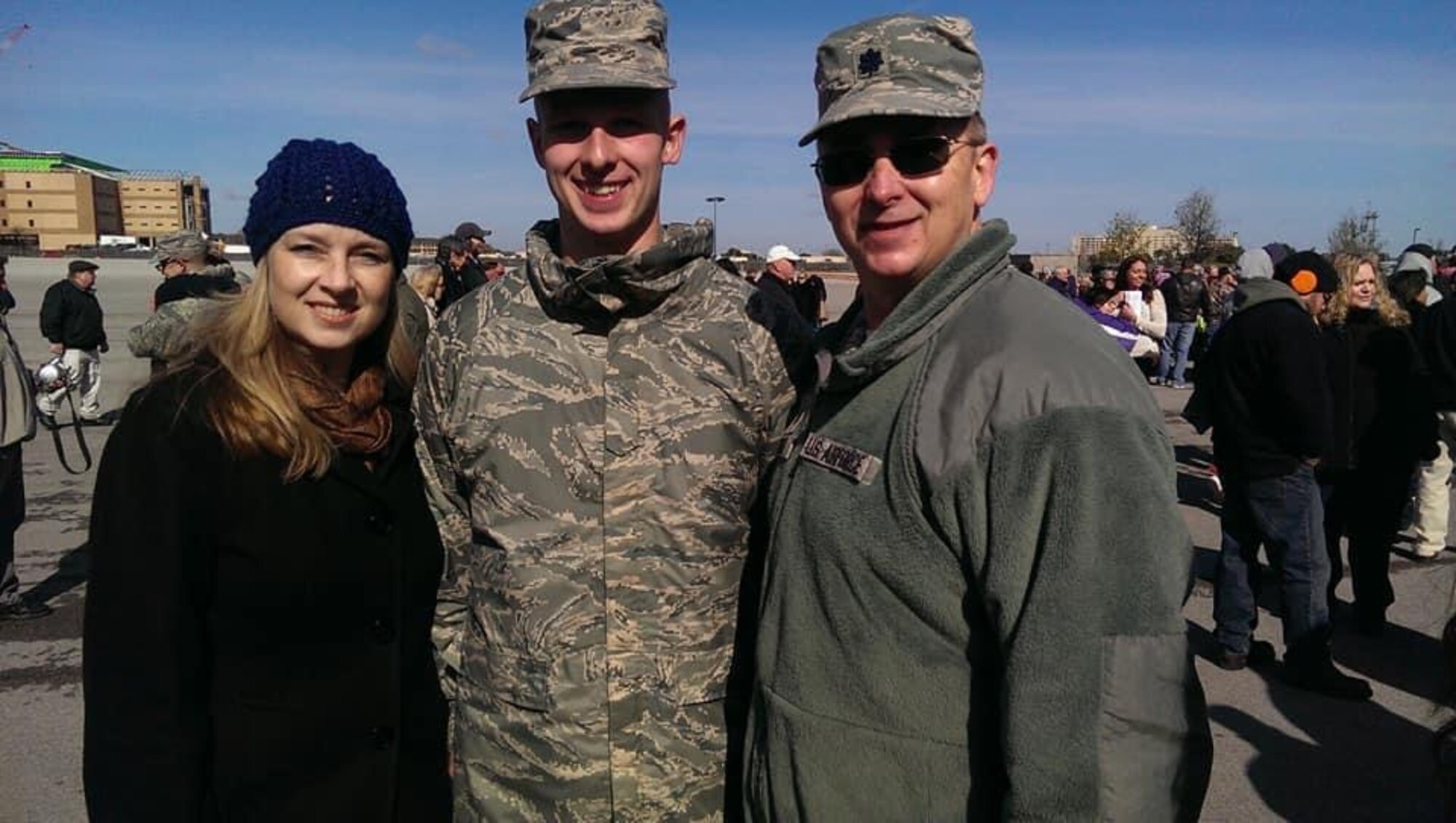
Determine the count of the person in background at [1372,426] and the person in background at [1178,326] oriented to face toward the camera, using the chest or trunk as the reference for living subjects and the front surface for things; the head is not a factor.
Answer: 1

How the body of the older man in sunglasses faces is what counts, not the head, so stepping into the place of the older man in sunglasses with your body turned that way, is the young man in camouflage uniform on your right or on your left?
on your right

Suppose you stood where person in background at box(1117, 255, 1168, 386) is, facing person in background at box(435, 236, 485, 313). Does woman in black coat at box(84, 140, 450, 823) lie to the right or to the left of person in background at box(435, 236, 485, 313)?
left

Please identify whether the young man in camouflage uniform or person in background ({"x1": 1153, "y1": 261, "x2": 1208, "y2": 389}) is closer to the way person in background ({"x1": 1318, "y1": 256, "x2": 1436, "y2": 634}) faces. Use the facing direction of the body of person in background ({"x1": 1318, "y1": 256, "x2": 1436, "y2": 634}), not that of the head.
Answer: the young man in camouflage uniform

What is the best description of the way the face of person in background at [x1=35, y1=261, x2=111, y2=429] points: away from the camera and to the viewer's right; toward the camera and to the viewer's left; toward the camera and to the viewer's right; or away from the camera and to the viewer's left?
toward the camera and to the viewer's right

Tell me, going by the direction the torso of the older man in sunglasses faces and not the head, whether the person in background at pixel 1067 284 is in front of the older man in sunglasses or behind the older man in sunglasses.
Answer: behind

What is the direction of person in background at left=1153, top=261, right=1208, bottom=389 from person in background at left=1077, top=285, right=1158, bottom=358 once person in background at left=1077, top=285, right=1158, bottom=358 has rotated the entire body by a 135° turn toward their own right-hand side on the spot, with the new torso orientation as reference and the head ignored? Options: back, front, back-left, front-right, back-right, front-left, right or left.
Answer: right

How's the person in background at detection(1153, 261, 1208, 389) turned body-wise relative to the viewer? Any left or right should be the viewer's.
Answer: facing away from the viewer

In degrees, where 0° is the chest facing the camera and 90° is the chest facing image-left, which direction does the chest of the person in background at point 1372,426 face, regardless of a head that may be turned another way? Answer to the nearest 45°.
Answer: approximately 0°
